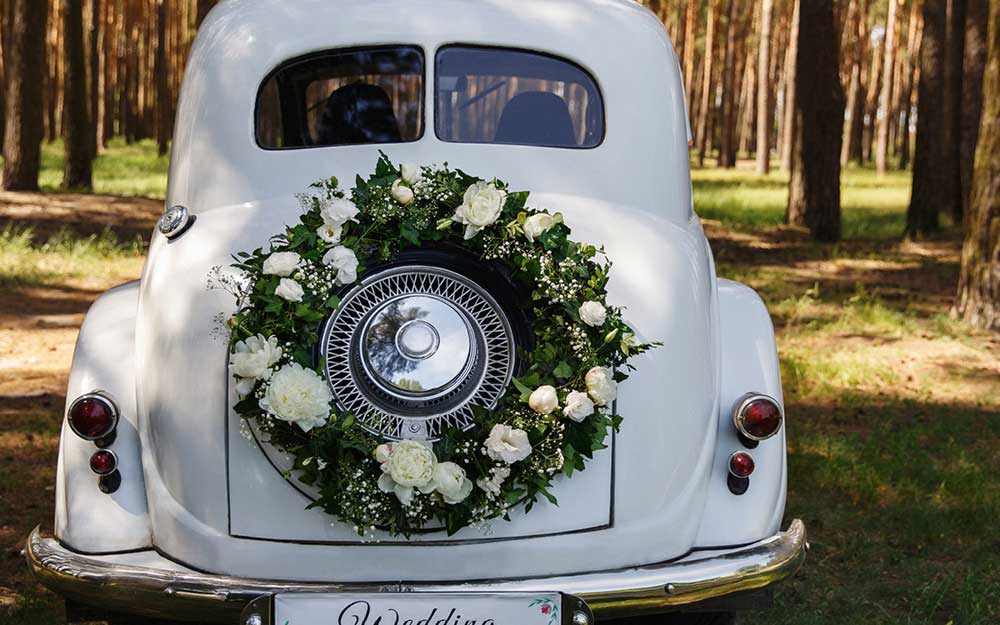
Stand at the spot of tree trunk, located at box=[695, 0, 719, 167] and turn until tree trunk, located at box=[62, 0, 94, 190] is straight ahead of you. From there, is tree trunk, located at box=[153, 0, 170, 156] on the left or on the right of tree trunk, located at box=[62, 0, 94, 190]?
right

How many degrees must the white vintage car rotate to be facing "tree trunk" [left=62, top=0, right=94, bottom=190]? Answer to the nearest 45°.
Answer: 0° — it already faces it

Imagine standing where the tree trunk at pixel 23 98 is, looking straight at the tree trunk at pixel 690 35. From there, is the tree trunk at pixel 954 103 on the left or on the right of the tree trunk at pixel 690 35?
right

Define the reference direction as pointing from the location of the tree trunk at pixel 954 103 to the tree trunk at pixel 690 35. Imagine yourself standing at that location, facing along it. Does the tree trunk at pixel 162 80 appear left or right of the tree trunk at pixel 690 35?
left

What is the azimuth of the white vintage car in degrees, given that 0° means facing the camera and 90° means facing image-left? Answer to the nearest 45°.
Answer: approximately 180°
